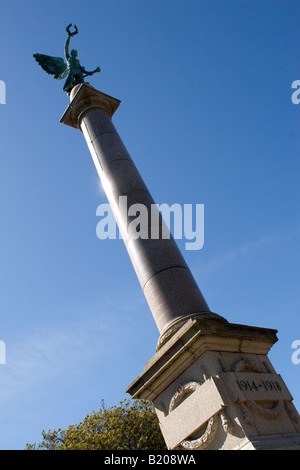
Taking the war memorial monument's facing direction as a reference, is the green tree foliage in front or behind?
behind
